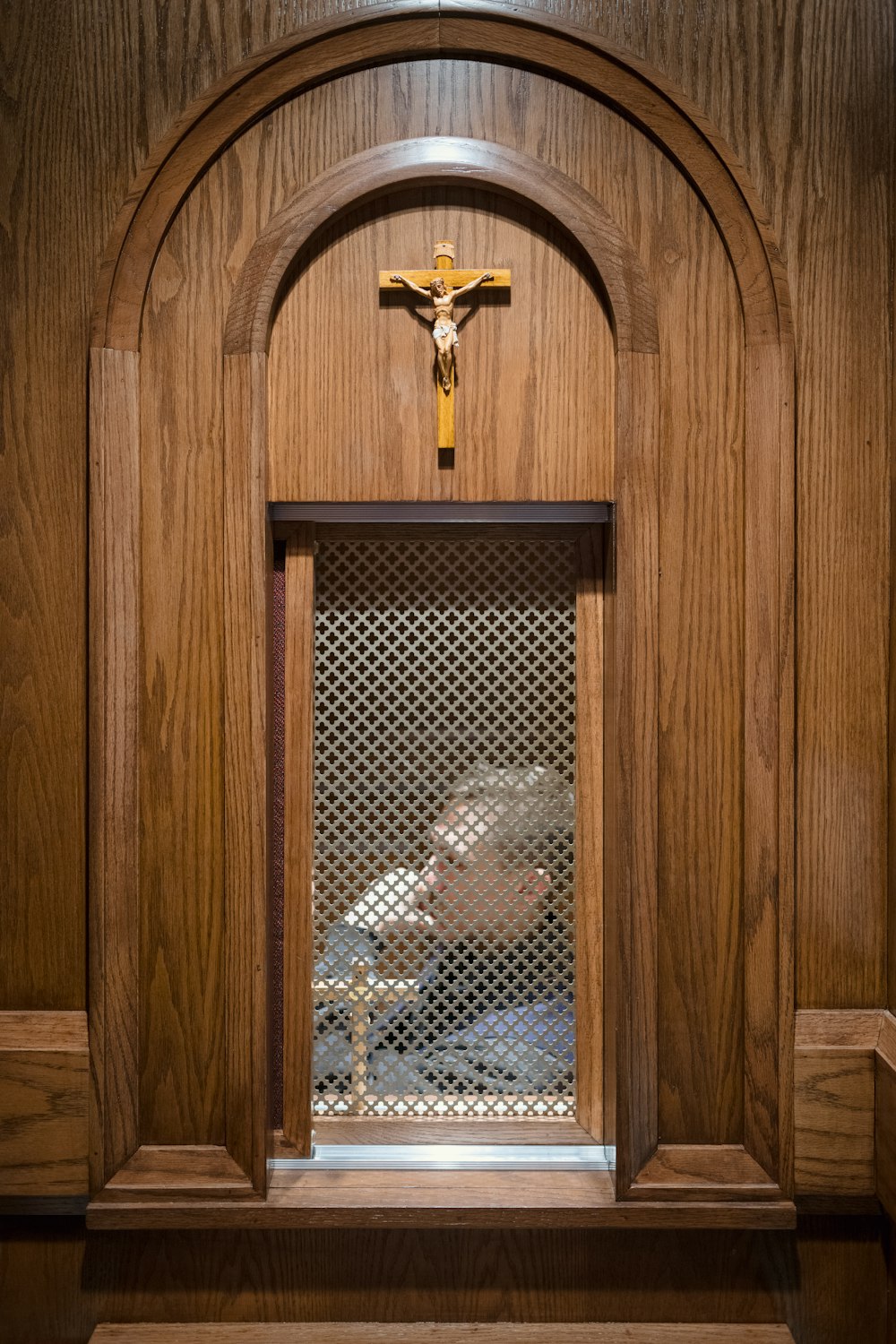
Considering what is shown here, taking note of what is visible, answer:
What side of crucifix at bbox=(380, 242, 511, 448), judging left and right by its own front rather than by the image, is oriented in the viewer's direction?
front
